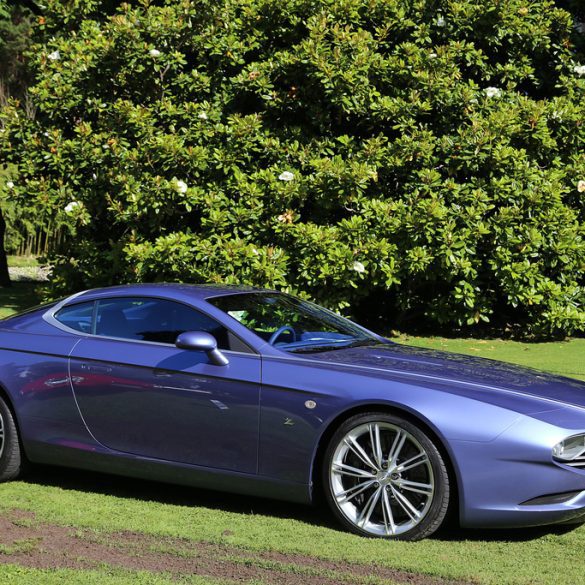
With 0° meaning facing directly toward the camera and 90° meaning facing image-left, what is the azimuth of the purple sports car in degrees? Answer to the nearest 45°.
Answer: approximately 315°

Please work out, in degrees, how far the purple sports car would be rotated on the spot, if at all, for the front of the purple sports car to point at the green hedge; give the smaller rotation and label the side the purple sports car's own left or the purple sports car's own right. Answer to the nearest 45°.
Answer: approximately 135° to the purple sports car's own left
